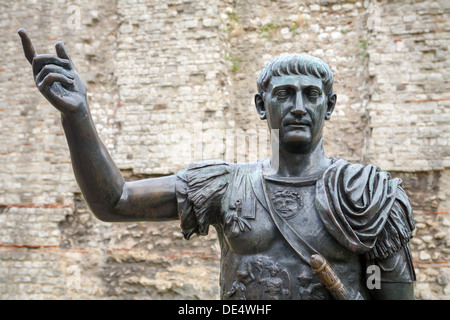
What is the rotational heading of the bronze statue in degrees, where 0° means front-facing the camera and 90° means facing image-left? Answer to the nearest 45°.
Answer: approximately 0°
